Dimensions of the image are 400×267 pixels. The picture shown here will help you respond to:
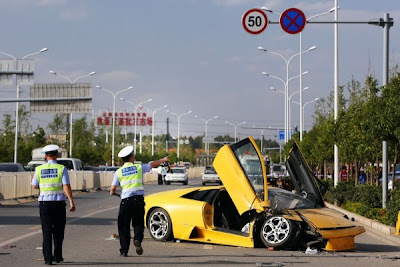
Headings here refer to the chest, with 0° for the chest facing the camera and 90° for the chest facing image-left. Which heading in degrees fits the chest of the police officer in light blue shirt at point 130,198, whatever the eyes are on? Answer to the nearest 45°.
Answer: approximately 180°

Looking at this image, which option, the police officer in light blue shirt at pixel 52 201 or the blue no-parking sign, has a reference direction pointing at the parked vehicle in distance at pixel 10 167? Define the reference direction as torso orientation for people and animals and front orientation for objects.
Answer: the police officer in light blue shirt

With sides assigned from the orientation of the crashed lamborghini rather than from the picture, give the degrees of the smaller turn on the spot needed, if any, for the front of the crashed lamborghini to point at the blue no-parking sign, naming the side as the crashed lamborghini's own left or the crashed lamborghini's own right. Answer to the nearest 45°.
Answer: approximately 135° to the crashed lamborghini's own left

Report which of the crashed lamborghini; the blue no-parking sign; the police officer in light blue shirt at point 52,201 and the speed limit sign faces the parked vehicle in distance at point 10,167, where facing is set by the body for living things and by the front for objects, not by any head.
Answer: the police officer in light blue shirt

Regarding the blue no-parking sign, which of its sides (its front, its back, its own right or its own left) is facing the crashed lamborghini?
front

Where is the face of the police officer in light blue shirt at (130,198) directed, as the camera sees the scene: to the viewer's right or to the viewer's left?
to the viewer's right

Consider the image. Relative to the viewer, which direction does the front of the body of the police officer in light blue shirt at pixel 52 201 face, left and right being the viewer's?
facing away from the viewer

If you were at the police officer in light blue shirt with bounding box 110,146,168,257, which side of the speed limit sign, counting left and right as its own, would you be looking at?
front
